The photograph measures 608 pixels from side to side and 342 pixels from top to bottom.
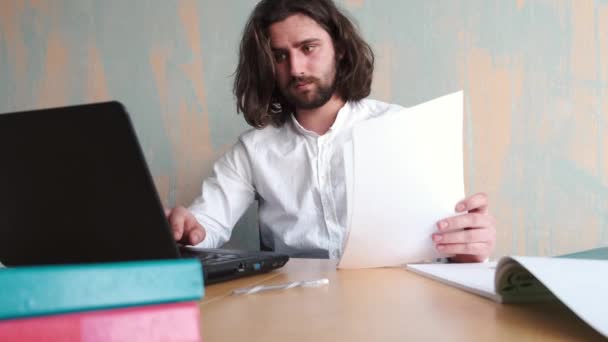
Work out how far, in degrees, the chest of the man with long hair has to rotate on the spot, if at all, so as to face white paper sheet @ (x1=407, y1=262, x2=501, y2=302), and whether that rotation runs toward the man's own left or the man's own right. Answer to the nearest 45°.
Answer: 0° — they already face it

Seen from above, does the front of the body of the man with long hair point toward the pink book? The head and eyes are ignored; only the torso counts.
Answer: yes

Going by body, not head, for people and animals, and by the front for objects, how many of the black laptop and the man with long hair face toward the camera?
1

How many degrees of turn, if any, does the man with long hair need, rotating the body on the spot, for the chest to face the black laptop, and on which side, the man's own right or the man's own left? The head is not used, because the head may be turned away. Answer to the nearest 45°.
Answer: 0° — they already face it

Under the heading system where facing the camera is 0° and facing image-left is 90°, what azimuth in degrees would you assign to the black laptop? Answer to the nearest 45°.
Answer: approximately 225°

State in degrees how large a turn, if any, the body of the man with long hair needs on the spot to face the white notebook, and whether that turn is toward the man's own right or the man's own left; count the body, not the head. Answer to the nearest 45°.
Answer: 0° — they already face it

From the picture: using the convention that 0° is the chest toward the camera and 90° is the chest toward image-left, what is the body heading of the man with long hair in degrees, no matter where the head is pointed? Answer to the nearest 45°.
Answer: approximately 0°
